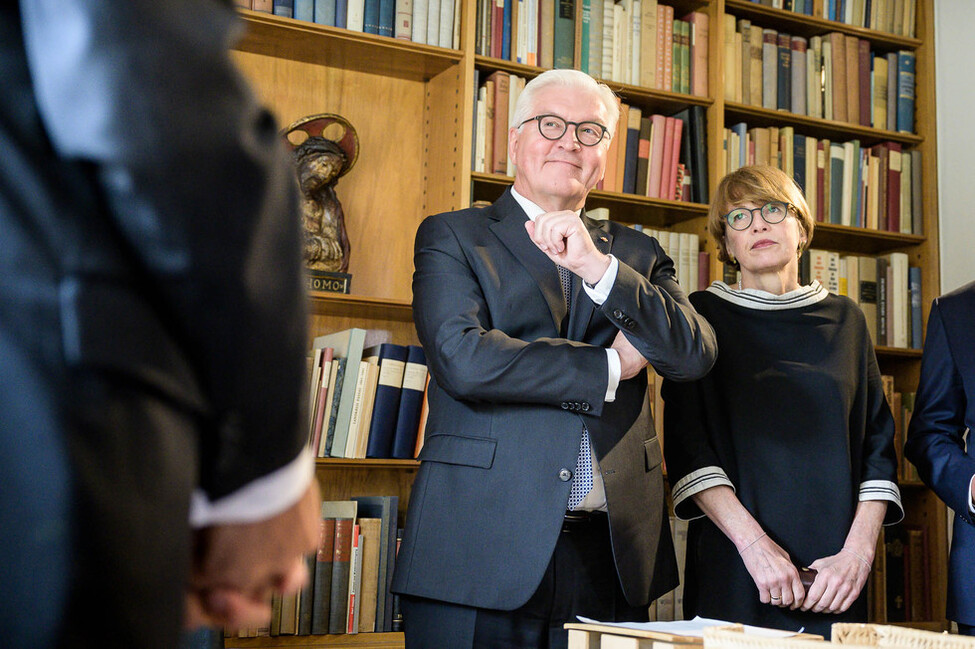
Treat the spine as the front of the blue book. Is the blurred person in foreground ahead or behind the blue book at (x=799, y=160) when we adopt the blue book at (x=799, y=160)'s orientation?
ahead

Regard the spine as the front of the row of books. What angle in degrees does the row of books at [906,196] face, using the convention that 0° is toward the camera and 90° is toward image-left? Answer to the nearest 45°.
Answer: approximately 0°

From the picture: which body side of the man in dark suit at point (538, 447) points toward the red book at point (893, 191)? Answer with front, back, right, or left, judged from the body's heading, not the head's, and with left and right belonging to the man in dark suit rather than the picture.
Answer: left

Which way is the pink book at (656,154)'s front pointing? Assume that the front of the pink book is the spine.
toward the camera
